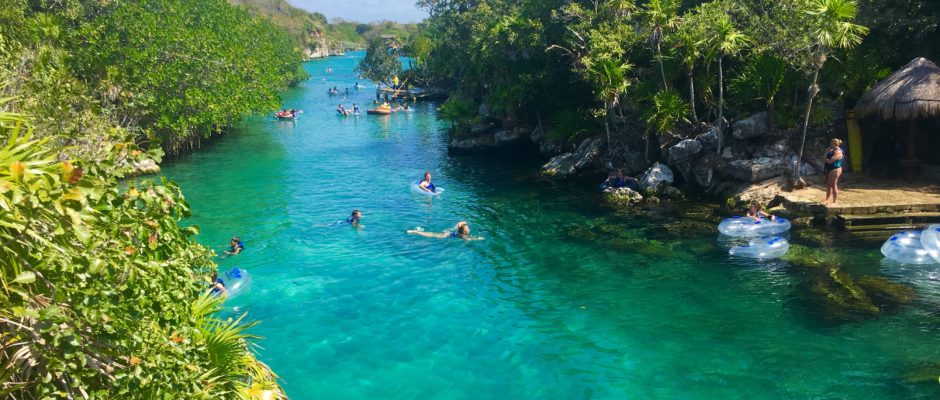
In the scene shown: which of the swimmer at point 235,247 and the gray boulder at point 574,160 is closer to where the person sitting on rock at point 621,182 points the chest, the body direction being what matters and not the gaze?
the swimmer

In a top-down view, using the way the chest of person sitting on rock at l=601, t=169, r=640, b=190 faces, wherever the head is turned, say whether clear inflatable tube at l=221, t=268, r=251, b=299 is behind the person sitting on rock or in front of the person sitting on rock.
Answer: in front
